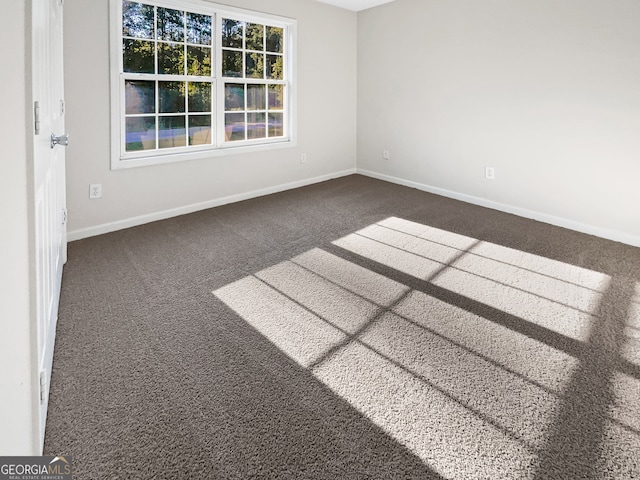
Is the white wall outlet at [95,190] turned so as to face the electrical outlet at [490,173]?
no

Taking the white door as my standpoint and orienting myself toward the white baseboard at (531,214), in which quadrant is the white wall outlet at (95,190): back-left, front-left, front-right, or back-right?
front-left

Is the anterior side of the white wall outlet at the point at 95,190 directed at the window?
no

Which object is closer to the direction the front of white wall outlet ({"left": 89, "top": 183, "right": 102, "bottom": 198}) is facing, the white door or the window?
the white door

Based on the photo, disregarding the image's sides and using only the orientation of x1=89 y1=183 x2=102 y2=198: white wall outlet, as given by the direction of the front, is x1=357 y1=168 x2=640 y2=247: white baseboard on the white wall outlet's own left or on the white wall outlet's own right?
on the white wall outlet's own left

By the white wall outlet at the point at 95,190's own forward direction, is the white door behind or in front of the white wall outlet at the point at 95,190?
in front

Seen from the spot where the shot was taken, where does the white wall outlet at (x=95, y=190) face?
facing the viewer
